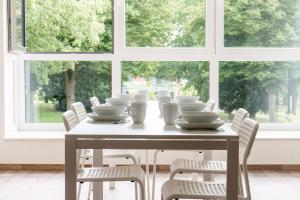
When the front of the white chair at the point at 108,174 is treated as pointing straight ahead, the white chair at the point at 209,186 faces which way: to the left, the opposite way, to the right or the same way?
the opposite way

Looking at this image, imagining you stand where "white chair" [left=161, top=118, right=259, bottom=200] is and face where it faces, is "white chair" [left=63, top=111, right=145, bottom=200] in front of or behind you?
in front

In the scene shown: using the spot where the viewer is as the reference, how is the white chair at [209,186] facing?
facing to the left of the viewer

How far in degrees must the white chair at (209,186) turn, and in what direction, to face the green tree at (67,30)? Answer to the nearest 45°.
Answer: approximately 45° to its right

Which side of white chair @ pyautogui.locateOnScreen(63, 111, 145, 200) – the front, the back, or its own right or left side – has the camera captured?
right

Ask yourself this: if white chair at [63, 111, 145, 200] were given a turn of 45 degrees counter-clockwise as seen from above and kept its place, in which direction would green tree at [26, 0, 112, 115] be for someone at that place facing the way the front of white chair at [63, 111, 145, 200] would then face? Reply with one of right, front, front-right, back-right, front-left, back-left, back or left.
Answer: front-left

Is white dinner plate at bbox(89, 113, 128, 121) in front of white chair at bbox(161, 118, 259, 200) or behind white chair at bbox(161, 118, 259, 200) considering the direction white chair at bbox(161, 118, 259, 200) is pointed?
in front

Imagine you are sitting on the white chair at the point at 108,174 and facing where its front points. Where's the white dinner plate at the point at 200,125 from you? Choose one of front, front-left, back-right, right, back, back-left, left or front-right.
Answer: front-right

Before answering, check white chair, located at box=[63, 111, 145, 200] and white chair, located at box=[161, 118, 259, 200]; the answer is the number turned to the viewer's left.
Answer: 1
